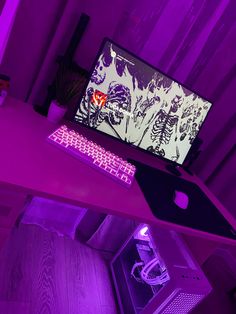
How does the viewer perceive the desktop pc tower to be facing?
facing the viewer and to the right of the viewer
